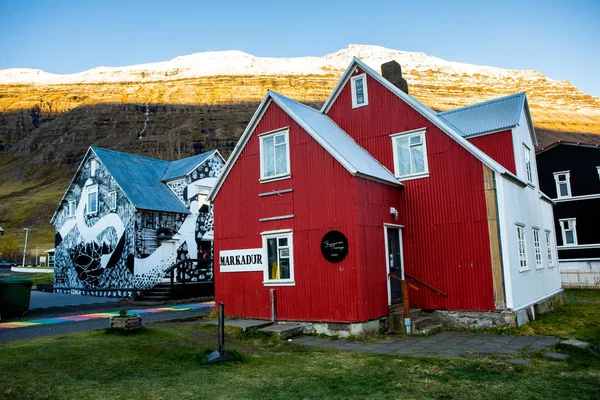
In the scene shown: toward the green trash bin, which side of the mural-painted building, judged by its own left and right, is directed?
right

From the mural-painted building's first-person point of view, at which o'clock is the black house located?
The black house is roughly at 11 o'clock from the mural-painted building.

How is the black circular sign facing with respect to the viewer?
toward the camera

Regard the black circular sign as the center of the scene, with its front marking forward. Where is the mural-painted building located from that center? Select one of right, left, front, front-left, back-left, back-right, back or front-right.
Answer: back-right

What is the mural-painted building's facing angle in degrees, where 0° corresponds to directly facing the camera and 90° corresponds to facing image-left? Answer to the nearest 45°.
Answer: approximately 315°

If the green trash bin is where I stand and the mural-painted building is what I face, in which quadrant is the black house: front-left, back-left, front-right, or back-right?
front-right

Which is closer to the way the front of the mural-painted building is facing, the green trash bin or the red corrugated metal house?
the red corrugated metal house

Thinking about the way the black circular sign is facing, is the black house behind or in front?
behind

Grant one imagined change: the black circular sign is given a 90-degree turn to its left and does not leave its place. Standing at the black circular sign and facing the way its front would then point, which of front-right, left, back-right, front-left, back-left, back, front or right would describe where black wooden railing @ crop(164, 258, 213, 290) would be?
back-left

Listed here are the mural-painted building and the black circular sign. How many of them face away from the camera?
0

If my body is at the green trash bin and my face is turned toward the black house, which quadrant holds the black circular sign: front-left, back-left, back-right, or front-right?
front-right

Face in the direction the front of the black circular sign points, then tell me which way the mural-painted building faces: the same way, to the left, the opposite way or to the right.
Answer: to the left

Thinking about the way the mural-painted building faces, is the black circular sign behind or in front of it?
in front

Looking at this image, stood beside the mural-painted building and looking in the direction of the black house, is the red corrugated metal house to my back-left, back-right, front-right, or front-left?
front-right

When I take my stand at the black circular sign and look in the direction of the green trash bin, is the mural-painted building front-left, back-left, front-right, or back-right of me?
front-right

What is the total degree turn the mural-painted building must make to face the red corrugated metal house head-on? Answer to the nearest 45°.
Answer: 0° — it already faces it
